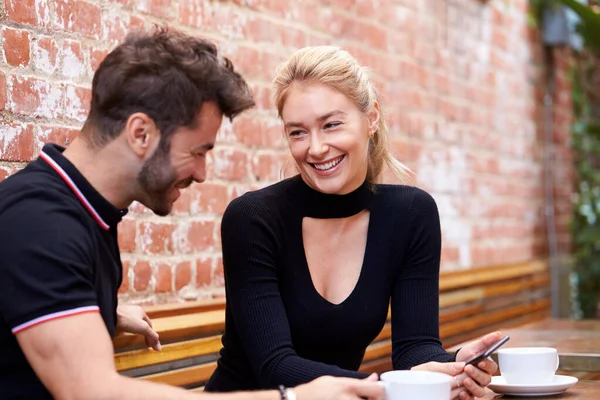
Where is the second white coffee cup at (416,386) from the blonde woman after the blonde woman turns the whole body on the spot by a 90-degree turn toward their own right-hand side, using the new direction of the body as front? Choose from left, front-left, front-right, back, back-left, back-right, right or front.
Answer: left

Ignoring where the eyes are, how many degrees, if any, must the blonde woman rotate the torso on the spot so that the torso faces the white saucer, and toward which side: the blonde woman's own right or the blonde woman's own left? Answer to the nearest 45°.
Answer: approximately 45° to the blonde woman's own left

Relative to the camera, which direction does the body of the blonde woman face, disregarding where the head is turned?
toward the camera

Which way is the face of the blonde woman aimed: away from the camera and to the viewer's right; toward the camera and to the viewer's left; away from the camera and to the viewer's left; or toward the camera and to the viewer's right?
toward the camera and to the viewer's left

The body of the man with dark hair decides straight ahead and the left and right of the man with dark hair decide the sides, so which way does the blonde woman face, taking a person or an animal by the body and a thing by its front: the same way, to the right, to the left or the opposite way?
to the right

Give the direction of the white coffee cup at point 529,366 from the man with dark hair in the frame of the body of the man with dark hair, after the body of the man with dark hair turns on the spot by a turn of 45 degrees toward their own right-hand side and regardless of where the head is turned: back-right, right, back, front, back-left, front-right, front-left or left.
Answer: front-left

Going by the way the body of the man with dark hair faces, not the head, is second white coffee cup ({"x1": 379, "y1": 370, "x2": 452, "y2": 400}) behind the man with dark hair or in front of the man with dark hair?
in front

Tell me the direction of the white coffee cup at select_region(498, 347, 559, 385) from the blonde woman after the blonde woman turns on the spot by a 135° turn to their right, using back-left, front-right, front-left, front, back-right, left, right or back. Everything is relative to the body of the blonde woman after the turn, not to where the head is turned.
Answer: back

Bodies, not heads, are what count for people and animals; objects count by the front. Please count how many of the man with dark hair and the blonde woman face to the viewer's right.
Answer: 1

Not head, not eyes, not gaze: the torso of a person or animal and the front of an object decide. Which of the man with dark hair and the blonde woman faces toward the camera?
the blonde woman

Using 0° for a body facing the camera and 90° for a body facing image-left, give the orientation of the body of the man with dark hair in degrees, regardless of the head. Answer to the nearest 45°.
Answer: approximately 270°

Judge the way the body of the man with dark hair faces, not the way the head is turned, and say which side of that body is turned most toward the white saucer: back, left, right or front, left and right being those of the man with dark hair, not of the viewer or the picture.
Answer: front
